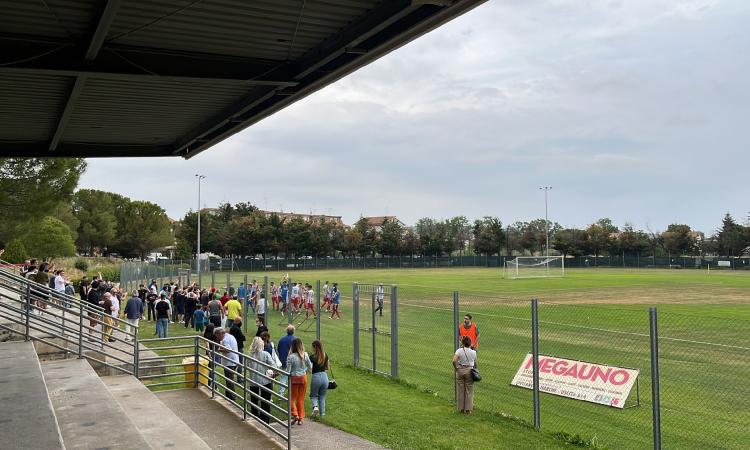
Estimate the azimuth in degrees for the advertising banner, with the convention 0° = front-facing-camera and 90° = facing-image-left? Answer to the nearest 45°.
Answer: approximately 0°

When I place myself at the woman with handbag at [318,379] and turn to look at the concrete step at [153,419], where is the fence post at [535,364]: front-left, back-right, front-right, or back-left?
back-left

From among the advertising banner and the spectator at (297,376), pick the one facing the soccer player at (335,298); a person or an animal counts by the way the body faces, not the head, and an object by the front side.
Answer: the spectator

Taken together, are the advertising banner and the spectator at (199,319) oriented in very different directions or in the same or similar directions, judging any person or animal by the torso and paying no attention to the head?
very different directions

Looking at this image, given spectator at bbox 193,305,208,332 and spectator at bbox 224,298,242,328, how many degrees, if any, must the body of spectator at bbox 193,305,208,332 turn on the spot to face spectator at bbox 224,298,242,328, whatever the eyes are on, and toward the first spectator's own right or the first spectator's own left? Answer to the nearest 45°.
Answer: approximately 90° to the first spectator's own right

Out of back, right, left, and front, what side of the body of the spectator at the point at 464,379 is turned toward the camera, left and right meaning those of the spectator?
back

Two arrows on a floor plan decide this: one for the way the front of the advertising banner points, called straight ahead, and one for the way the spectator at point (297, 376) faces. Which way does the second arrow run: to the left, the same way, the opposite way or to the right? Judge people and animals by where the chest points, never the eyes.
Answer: the opposite way

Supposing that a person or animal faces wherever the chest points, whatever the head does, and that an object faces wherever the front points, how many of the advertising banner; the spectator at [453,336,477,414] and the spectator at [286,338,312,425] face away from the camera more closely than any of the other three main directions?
2

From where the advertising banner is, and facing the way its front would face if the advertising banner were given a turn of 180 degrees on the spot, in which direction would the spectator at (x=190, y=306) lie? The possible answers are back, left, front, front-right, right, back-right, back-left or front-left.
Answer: front-left

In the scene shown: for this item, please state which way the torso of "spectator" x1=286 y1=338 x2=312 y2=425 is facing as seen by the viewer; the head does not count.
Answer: away from the camera

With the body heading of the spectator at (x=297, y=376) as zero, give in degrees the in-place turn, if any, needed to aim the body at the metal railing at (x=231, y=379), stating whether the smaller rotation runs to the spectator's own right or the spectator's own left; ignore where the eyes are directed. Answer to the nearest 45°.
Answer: approximately 45° to the spectator's own left

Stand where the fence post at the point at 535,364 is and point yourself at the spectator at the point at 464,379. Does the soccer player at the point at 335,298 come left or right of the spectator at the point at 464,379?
right
